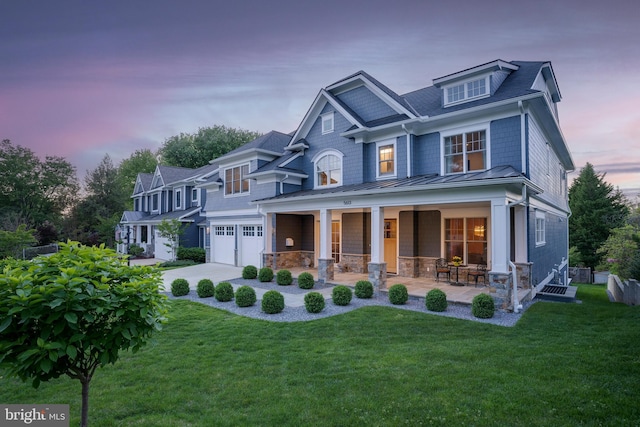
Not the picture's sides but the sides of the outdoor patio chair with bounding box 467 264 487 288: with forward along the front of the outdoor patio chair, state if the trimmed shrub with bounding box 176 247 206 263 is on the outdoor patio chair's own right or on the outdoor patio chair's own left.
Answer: on the outdoor patio chair's own right

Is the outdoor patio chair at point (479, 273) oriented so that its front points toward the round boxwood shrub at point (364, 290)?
yes

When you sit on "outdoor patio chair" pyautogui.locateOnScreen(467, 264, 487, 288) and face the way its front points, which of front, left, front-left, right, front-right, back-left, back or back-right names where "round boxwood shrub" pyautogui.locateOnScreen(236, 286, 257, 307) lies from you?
front

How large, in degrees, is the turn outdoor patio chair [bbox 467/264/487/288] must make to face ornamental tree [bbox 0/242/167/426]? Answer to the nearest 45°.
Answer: approximately 45° to its left

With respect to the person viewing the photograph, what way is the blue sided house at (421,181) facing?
facing the viewer and to the left of the viewer

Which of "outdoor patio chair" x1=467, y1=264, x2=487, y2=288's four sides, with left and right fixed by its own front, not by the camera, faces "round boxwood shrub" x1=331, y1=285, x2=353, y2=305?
front
